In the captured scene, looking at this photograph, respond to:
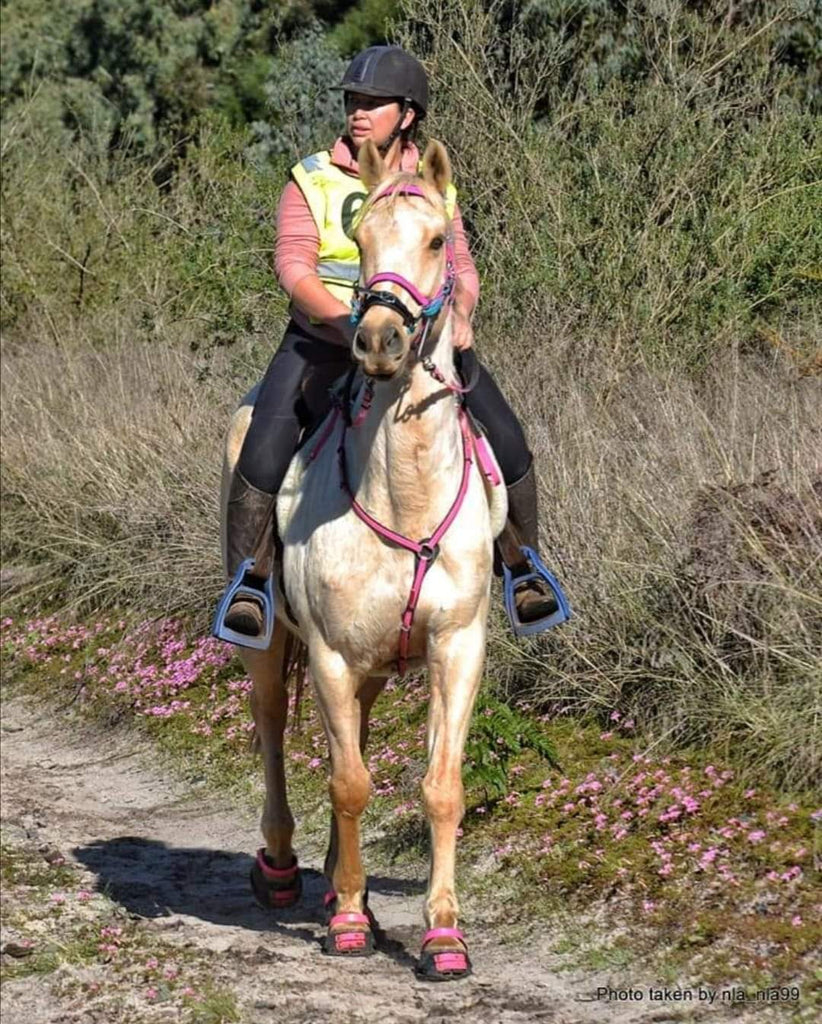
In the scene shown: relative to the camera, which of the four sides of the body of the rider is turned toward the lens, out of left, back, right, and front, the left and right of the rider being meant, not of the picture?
front

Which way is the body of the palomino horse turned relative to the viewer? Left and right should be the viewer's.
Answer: facing the viewer

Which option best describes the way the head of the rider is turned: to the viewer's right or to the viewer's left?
to the viewer's left
